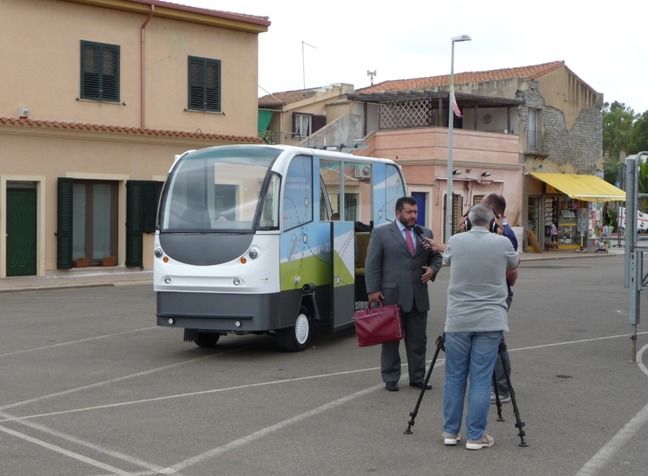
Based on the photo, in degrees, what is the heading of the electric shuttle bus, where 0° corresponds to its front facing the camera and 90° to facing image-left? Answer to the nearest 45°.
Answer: approximately 45°

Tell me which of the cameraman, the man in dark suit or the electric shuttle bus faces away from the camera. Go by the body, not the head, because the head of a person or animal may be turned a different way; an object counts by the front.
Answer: the cameraman

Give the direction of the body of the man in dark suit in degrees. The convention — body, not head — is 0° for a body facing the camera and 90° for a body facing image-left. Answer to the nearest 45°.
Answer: approximately 315°

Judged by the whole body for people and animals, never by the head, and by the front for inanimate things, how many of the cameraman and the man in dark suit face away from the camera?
1

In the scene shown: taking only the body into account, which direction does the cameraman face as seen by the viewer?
away from the camera

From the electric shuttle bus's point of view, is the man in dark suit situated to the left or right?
on its left

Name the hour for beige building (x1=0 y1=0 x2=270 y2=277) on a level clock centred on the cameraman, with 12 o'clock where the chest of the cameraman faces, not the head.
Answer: The beige building is roughly at 11 o'clock from the cameraman.

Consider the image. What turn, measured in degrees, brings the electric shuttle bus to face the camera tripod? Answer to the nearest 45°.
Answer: approximately 90° to its left

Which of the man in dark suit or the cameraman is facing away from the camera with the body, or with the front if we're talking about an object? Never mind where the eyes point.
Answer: the cameraman
